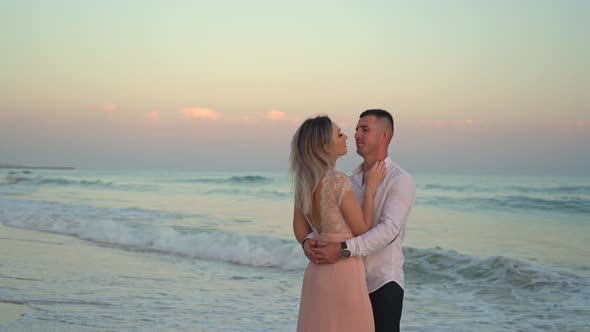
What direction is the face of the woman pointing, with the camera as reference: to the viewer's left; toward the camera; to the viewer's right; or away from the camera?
to the viewer's right

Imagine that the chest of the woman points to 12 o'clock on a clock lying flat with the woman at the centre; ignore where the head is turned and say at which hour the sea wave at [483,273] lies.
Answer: The sea wave is roughly at 11 o'clock from the woman.

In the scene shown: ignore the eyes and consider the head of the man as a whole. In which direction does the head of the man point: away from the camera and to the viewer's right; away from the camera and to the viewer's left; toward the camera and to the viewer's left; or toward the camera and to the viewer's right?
toward the camera and to the viewer's left

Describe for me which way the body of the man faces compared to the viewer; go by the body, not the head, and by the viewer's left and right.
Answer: facing to the left of the viewer

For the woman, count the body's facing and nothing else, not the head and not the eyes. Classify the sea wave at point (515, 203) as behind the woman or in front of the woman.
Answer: in front

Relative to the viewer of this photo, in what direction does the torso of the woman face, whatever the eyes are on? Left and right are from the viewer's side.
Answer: facing away from the viewer and to the right of the viewer

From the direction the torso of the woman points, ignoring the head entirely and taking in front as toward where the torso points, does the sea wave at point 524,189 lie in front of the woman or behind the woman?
in front
